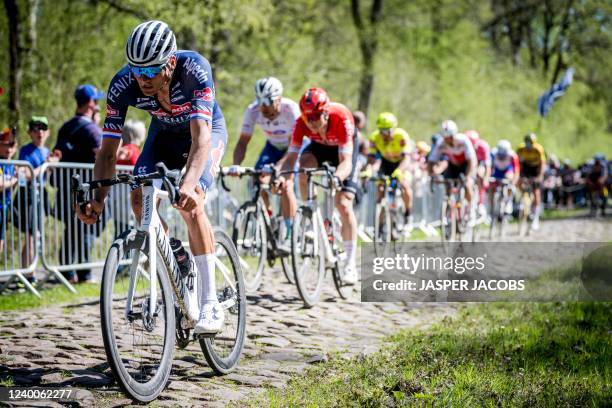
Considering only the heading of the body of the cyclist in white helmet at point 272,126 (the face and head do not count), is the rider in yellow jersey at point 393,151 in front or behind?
behind

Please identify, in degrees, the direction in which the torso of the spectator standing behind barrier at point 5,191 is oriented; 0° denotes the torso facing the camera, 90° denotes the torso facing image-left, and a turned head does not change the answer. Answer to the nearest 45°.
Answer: approximately 315°

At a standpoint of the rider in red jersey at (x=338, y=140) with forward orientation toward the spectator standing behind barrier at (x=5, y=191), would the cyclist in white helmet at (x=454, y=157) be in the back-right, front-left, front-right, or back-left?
back-right

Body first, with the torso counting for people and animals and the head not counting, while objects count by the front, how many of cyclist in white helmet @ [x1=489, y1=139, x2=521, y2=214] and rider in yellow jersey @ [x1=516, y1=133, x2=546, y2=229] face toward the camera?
2

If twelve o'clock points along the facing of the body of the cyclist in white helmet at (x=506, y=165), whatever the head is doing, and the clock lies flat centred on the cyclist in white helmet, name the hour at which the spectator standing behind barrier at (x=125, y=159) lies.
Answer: The spectator standing behind barrier is roughly at 1 o'clock from the cyclist in white helmet.

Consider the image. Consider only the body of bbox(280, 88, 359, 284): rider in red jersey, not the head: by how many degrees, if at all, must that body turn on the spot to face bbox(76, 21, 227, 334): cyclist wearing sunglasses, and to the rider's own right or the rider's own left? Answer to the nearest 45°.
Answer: approximately 45° to the rider's own left

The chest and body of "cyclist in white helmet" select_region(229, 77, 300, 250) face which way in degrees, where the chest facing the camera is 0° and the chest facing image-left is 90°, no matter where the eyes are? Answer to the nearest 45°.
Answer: approximately 45°

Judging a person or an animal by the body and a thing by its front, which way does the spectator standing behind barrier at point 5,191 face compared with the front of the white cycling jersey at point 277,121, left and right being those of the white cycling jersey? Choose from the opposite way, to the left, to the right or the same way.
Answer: to the left

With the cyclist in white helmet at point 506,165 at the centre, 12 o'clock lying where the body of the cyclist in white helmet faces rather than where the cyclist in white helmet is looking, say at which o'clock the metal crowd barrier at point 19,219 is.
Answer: The metal crowd barrier is roughly at 1 o'clock from the cyclist in white helmet.

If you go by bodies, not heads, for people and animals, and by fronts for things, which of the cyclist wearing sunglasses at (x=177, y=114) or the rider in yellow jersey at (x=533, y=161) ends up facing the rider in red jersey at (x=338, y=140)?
the rider in yellow jersey

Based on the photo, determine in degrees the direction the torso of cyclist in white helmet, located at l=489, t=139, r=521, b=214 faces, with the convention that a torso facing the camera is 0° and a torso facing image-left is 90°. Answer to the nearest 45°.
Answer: approximately 0°

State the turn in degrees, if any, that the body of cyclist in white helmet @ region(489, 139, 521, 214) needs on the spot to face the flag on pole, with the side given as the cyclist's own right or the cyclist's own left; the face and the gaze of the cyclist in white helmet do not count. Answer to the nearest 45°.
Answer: approximately 180°

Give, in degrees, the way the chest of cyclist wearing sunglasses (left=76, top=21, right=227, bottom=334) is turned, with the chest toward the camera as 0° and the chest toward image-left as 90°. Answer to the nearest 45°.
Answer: approximately 45°

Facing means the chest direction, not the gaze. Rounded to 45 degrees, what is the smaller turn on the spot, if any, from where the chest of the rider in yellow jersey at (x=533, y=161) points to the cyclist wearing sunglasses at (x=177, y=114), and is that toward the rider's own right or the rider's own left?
0° — they already face them
